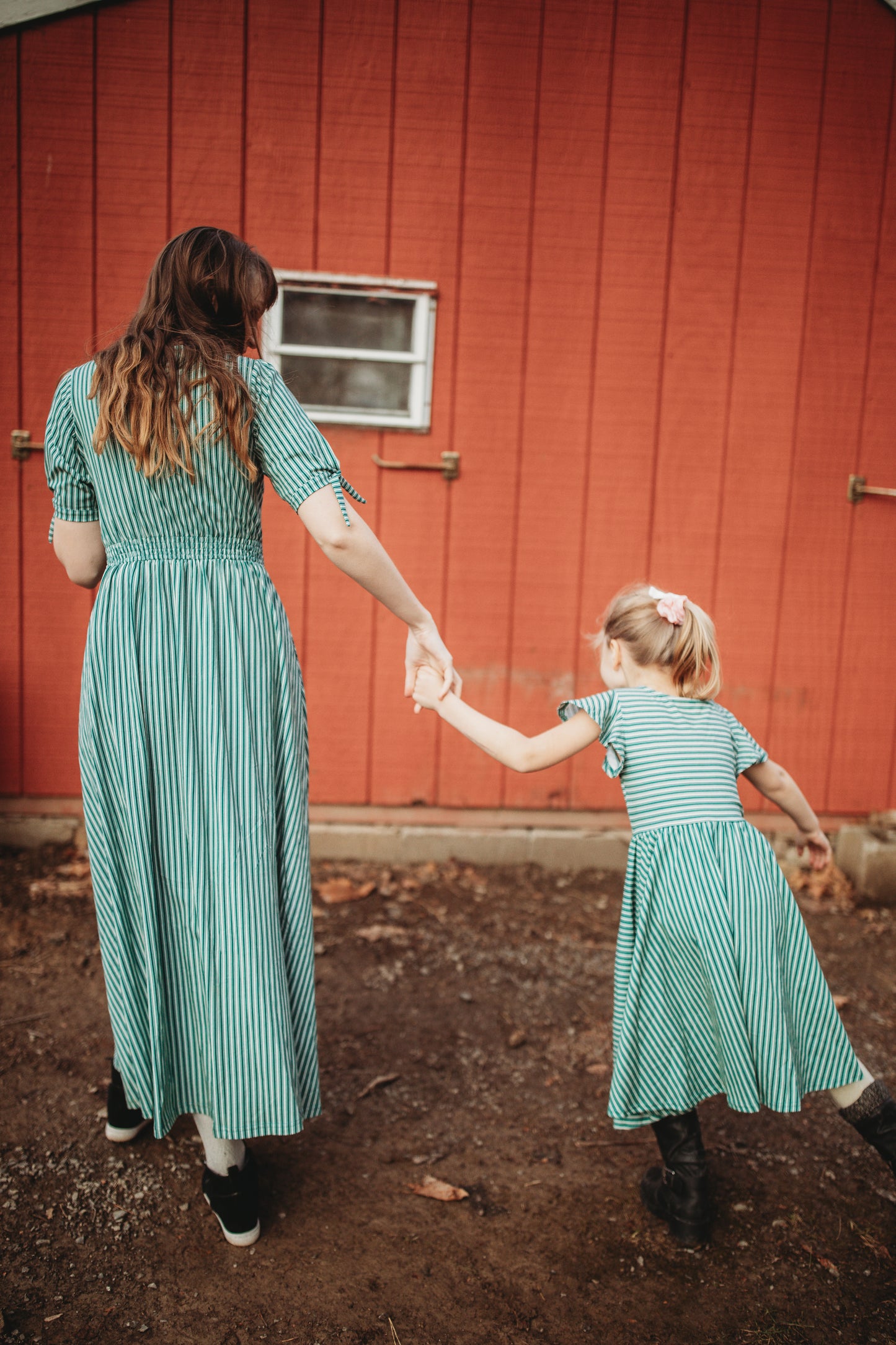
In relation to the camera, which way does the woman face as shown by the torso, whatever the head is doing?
away from the camera

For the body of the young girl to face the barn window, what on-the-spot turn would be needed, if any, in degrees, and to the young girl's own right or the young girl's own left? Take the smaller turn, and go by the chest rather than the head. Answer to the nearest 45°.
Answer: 0° — they already face it

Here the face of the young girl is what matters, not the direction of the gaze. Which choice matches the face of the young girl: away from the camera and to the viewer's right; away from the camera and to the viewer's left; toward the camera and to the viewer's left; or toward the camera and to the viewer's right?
away from the camera and to the viewer's left

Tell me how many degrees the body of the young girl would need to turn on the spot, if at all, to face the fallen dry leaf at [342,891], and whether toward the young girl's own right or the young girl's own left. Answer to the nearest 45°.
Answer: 0° — they already face it

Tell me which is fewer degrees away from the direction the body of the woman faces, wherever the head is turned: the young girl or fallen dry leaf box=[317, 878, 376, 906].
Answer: the fallen dry leaf

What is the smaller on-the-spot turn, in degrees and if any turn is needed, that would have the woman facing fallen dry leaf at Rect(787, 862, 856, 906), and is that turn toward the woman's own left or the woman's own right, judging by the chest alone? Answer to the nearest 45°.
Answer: approximately 45° to the woman's own right

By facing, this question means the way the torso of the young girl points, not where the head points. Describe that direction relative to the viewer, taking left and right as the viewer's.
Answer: facing away from the viewer and to the left of the viewer
